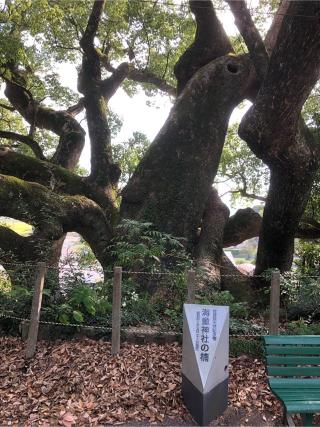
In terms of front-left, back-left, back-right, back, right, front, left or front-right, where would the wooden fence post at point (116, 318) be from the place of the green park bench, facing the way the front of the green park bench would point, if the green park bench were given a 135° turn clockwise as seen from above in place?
front-left

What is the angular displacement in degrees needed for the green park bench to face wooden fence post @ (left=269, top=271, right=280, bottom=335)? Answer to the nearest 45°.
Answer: approximately 180°

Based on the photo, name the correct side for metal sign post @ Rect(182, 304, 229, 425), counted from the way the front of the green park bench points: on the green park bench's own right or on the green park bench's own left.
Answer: on the green park bench's own right

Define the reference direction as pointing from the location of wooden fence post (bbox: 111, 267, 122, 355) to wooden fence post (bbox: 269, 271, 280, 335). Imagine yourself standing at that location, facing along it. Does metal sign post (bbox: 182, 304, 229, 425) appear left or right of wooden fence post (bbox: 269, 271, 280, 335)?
right

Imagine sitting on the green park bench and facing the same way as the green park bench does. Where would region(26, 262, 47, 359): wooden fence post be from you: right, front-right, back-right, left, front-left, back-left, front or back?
right

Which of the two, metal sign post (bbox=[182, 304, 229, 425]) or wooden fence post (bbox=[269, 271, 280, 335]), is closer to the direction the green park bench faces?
the metal sign post

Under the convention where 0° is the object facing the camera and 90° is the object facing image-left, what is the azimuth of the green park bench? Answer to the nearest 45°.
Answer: approximately 0°
